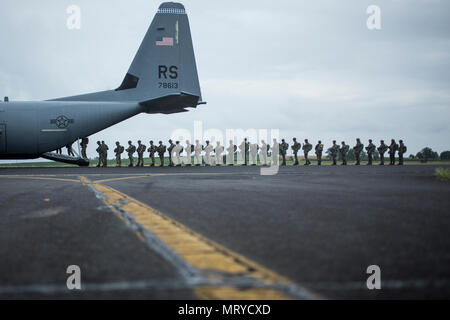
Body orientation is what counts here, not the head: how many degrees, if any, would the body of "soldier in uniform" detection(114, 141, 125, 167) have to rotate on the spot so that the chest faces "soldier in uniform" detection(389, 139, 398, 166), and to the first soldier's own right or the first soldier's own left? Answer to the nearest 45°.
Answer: approximately 180°

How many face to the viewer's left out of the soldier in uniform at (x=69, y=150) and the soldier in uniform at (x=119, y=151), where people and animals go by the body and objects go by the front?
2

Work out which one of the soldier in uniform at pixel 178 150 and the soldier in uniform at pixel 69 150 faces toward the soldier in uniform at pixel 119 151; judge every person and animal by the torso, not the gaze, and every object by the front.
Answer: the soldier in uniform at pixel 178 150

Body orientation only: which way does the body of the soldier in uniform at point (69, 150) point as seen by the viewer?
to the viewer's left

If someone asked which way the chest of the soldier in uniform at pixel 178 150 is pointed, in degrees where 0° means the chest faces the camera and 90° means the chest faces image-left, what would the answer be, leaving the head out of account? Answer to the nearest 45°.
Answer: approximately 90°

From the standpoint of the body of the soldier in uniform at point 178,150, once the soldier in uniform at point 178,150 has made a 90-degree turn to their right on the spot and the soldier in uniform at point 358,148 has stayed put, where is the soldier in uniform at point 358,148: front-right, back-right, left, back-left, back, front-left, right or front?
right

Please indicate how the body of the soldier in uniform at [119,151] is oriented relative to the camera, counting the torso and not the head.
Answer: to the viewer's left

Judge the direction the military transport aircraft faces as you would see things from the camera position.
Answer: facing to the left of the viewer

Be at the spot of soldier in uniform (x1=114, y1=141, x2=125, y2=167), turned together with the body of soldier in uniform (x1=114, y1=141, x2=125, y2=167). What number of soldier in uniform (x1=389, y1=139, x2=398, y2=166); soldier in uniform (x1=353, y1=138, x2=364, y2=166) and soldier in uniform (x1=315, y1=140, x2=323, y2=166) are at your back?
3

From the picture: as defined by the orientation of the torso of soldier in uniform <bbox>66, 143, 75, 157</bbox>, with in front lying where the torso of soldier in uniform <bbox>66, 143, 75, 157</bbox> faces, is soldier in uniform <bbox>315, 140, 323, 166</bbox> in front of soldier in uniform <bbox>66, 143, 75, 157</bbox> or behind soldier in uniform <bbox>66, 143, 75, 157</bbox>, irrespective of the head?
behind
